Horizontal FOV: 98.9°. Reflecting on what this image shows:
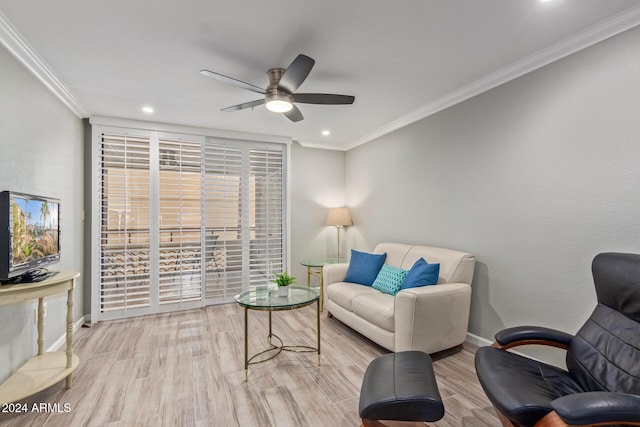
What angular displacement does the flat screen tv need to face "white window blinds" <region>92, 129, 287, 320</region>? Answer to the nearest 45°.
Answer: approximately 90° to its left

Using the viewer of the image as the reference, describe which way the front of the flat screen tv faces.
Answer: facing the viewer and to the right of the viewer

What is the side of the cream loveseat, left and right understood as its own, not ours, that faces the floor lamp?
right

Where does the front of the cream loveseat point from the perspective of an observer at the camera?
facing the viewer and to the left of the viewer

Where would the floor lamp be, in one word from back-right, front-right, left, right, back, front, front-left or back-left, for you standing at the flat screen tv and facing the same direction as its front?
front-left

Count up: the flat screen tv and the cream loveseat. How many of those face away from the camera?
0

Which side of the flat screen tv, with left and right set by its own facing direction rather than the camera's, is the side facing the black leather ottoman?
front

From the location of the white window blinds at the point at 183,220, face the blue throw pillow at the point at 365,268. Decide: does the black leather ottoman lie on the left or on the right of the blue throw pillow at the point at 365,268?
right

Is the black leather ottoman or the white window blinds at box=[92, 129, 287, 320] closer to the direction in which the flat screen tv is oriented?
the black leather ottoman

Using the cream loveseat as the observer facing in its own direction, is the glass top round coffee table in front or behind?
in front

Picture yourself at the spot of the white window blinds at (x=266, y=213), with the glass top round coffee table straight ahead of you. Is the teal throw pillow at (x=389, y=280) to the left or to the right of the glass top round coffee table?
left

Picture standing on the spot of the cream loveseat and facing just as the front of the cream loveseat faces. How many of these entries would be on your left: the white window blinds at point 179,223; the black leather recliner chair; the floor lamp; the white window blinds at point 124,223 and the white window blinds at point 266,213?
1

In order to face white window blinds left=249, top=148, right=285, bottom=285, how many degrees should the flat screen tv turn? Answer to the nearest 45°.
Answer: approximately 45° to its left

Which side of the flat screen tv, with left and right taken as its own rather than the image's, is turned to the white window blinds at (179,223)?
left

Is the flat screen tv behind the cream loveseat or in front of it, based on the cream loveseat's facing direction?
in front

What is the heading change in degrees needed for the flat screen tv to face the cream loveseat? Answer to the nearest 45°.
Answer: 0° — it already faces it

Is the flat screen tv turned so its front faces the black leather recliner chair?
yes

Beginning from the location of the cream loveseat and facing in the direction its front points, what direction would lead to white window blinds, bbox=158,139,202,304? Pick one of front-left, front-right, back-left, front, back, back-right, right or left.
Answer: front-right
